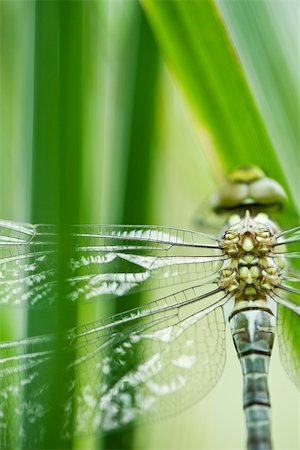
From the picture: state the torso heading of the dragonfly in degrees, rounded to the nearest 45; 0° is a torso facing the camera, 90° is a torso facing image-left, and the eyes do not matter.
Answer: approximately 180°

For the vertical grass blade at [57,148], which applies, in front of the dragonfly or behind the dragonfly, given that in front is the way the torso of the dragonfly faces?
behind
